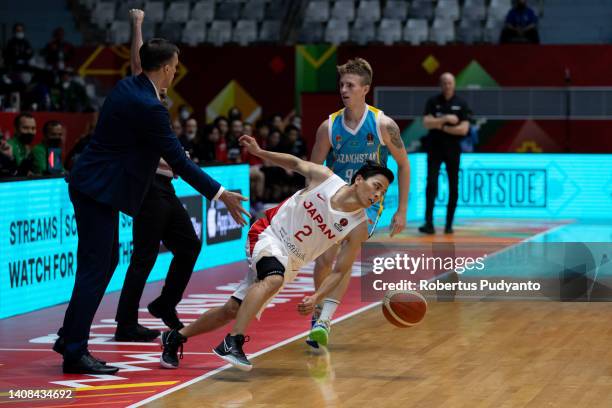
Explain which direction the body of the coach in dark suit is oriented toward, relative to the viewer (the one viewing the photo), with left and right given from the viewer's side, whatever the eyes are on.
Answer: facing to the right of the viewer

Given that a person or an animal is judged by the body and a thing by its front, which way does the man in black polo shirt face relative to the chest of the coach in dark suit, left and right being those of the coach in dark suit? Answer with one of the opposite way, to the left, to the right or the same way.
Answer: to the right

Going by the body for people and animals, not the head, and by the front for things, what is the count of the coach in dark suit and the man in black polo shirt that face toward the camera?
1

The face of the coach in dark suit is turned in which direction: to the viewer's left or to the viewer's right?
to the viewer's right

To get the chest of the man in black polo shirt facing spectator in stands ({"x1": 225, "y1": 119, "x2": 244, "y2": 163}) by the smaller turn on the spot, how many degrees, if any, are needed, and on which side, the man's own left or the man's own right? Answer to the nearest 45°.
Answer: approximately 90° to the man's own right

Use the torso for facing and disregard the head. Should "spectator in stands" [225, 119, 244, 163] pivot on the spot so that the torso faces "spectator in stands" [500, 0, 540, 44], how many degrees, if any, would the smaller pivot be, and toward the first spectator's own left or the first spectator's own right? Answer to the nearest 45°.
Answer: approximately 90° to the first spectator's own left
